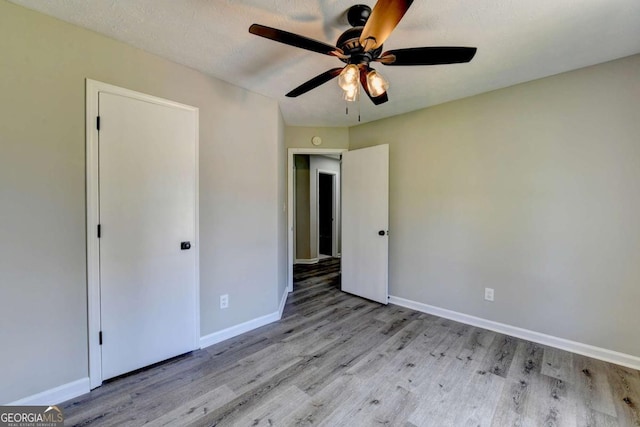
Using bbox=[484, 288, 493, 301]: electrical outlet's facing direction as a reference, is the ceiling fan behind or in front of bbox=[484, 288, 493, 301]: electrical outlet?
in front

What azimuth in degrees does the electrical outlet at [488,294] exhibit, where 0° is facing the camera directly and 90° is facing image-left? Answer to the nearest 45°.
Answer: approximately 0°

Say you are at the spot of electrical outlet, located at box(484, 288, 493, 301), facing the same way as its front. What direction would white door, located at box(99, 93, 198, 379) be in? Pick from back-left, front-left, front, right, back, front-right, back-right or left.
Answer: front-right

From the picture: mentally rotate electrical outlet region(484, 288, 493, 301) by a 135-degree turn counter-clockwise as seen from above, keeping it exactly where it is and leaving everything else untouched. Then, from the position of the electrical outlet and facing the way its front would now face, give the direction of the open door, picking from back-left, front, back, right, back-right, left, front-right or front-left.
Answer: back-left

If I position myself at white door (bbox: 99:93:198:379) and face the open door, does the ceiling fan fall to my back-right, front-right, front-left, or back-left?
front-right
